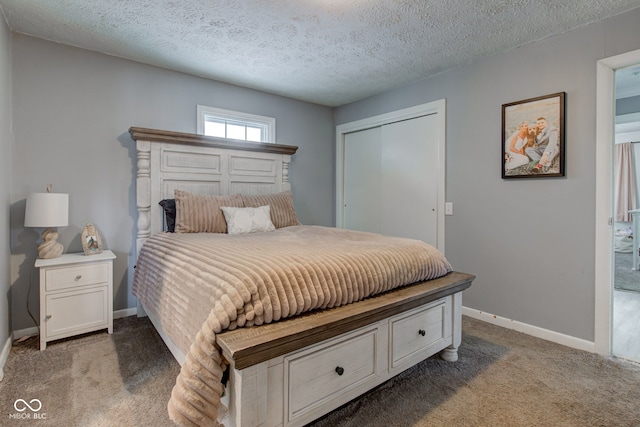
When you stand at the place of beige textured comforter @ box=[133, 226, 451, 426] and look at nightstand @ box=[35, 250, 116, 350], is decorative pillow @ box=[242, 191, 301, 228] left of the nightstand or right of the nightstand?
right

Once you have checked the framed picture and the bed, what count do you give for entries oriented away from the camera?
0

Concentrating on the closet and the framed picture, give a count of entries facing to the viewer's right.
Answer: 0

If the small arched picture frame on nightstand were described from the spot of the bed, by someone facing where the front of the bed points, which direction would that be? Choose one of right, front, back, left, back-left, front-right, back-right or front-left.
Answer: back

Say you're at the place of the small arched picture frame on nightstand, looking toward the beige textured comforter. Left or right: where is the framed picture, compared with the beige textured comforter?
left

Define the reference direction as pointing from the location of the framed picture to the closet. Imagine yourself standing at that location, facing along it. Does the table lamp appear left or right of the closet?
left

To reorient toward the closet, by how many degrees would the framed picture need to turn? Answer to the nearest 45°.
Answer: approximately 45° to its right

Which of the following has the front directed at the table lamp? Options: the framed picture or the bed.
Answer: the framed picture

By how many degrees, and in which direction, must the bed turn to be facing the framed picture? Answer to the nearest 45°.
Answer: approximately 90° to its left

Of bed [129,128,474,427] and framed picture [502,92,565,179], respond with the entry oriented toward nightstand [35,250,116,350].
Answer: the framed picture

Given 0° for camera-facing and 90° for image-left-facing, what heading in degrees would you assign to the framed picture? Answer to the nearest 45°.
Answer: approximately 45°
